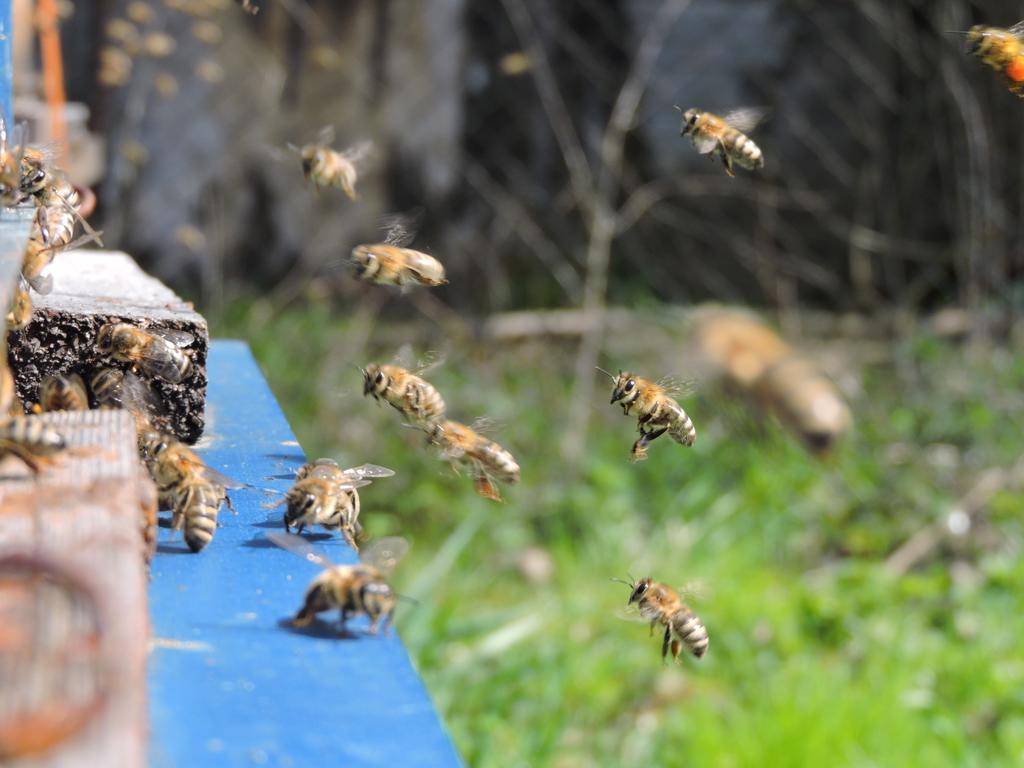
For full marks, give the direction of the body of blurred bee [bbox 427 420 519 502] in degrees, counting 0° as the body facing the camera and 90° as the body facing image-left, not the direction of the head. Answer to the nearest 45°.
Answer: approximately 90°

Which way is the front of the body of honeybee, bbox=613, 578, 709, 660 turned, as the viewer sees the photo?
to the viewer's left

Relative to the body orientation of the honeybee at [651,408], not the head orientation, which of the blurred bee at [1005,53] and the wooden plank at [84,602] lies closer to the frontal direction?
the wooden plank

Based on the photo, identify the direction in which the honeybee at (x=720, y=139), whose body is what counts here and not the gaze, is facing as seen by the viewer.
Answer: to the viewer's left

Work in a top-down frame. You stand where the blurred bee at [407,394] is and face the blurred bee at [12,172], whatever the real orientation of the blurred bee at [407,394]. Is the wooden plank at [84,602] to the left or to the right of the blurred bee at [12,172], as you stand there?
left

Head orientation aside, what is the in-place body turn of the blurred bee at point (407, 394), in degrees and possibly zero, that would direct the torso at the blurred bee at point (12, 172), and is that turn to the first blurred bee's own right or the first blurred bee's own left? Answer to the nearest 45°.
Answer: approximately 45° to the first blurred bee's own left

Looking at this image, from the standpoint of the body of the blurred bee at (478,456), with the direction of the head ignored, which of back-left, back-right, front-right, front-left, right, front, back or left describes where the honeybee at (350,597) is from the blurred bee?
left

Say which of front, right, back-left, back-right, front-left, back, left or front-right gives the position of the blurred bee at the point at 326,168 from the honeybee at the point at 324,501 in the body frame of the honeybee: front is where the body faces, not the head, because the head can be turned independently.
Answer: back-right

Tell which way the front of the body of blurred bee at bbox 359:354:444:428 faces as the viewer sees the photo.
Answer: to the viewer's left

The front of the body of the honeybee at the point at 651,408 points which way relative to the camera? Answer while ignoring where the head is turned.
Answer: to the viewer's left

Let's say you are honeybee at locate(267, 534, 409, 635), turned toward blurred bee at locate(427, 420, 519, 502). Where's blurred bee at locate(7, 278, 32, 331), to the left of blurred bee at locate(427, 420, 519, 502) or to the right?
left
